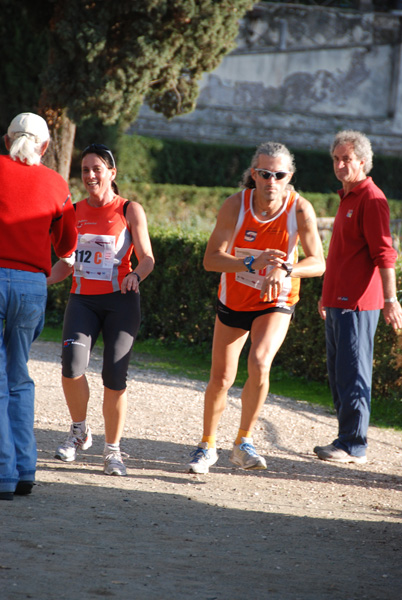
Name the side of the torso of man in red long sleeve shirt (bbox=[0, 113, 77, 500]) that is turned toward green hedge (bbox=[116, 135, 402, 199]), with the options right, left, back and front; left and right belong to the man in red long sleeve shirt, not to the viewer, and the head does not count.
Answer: front

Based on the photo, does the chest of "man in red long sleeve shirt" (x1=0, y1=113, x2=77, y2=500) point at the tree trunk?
yes

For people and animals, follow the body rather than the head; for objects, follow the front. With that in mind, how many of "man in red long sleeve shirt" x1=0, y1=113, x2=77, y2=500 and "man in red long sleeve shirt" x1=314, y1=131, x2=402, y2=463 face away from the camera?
1

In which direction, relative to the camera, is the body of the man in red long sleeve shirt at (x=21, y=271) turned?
away from the camera

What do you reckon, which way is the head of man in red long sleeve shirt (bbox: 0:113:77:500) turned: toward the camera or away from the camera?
away from the camera

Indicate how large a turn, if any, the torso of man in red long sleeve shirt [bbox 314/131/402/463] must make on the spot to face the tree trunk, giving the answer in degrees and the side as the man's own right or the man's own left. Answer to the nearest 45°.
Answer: approximately 90° to the man's own right

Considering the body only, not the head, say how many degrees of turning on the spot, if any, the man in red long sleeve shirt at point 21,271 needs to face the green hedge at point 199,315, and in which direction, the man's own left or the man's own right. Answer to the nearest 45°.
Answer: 0° — they already face it

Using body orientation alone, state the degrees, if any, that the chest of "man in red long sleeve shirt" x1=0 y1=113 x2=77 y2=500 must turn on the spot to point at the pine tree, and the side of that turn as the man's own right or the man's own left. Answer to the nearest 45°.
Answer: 0° — they already face it

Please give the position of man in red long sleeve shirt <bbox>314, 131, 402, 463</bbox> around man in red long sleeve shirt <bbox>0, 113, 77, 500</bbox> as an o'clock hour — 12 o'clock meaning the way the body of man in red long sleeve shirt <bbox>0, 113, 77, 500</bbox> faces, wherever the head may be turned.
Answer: man in red long sleeve shirt <bbox>314, 131, 402, 463</bbox> is roughly at 2 o'clock from man in red long sleeve shirt <bbox>0, 113, 77, 500</bbox>.

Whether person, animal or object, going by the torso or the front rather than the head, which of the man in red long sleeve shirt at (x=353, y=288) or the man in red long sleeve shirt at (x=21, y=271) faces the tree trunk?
the man in red long sleeve shirt at (x=21, y=271)

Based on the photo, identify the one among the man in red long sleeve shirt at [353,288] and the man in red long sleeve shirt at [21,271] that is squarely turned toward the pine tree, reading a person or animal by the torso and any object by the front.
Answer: the man in red long sleeve shirt at [21,271]

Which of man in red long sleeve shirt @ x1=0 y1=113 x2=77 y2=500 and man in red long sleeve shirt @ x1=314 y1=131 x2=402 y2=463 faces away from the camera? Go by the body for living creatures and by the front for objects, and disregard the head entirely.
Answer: man in red long sleeve shirt @ x1=0 y1=113 x2=77 y2=500
